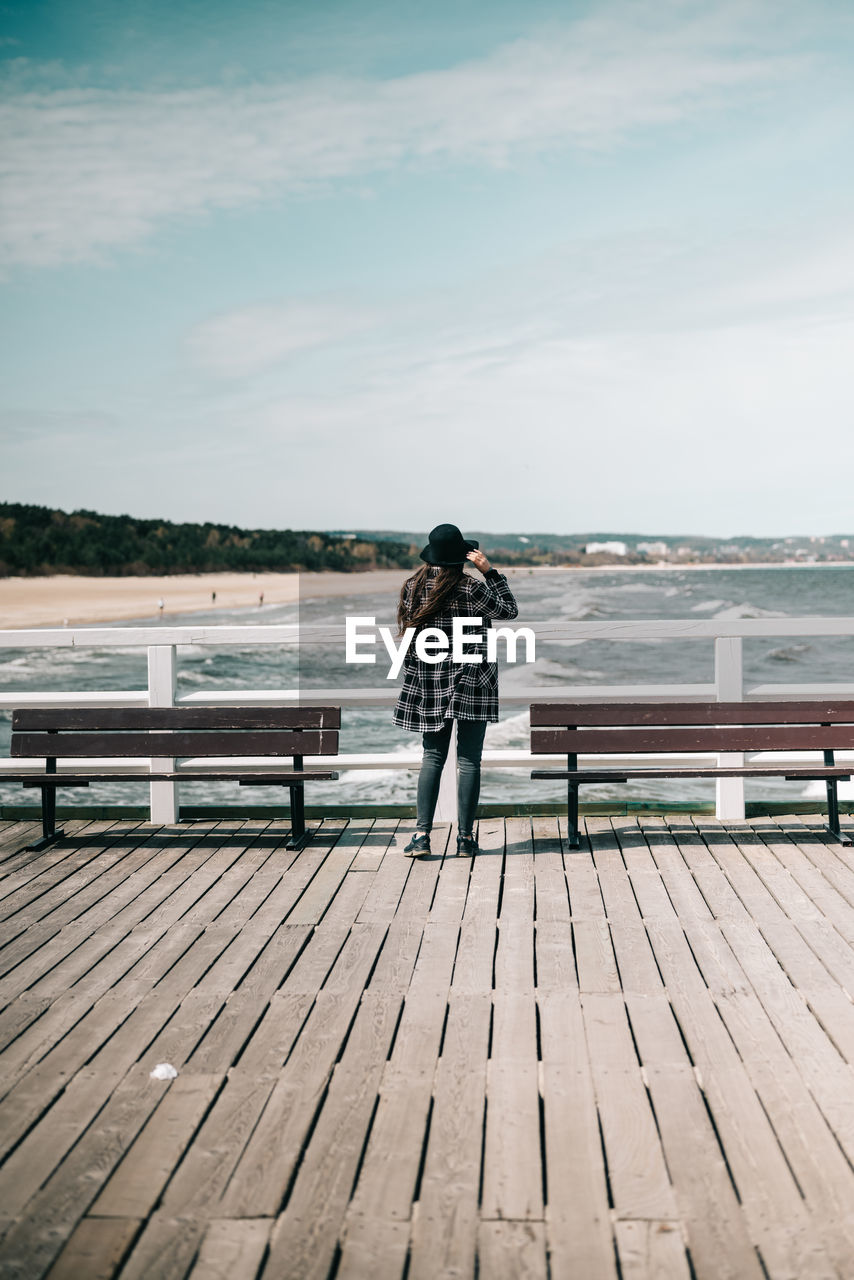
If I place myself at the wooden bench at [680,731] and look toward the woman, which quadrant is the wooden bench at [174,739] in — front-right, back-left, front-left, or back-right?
front-right

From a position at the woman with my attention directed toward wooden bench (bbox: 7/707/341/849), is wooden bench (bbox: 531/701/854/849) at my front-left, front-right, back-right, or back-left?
back-right

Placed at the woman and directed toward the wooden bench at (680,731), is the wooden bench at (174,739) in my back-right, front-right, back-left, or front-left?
back-left

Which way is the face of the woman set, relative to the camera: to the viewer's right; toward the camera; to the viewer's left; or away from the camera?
away from the camera

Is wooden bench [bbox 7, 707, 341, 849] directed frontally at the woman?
no

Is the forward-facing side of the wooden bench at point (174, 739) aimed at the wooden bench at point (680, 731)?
no
